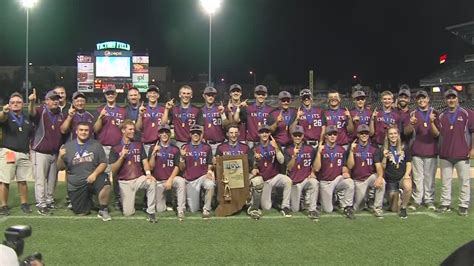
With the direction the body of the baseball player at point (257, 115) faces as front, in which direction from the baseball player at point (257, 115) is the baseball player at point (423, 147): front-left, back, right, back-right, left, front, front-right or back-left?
left

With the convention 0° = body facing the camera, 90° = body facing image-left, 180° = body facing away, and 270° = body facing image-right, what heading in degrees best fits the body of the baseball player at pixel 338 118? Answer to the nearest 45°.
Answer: approximately 0°

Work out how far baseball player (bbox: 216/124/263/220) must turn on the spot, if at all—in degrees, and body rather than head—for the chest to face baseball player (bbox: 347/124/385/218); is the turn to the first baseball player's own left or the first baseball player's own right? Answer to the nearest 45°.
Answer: approximately 90° to the first baseball player's own left

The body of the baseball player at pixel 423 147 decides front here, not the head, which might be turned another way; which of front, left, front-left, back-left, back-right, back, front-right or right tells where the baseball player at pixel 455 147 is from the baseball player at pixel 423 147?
left

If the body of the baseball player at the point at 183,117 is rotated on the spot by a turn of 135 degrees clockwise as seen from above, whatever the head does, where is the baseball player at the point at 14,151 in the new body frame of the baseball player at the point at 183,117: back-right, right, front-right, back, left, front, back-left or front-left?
front-left

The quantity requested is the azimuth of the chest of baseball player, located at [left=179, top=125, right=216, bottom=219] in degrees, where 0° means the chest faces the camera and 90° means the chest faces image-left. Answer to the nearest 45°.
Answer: approximately 0°

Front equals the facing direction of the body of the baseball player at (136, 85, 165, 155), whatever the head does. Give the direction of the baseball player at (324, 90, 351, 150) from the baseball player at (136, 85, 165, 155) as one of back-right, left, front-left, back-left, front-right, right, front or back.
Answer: left

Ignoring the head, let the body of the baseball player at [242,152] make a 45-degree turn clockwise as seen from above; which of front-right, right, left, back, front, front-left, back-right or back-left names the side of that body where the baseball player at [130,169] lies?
front-right

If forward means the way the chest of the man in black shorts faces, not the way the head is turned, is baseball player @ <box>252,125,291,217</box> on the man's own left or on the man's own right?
on the man's own left
